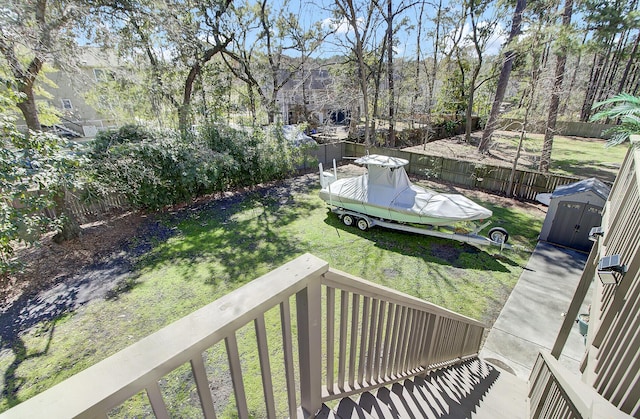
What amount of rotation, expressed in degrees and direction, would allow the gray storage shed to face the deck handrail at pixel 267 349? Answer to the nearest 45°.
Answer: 0° — it already faces it

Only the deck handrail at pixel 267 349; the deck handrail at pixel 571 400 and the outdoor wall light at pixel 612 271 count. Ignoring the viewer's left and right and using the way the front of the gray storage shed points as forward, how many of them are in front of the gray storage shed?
3

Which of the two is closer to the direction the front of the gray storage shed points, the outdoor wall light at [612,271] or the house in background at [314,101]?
the outdoor wall light

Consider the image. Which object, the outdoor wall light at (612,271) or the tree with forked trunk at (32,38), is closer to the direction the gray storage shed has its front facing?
the outdoor wall light

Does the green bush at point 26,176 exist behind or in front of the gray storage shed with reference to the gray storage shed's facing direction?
in front

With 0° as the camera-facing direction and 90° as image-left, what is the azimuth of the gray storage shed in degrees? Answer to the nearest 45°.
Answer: approximately 0°

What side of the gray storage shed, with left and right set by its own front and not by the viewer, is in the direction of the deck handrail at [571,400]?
front

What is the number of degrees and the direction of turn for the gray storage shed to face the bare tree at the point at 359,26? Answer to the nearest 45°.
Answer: approximately 90° to its right

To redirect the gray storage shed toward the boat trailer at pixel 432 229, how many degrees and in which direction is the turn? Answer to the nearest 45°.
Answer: approximately 45° to its right

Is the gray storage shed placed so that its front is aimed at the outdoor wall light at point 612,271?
yes
